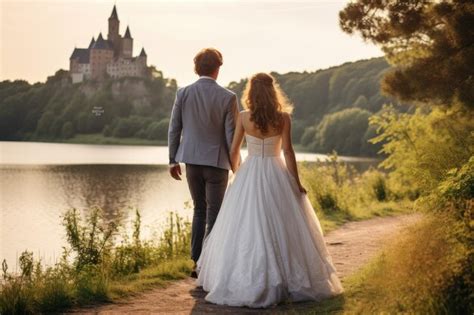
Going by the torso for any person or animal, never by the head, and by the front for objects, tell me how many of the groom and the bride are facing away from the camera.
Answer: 2

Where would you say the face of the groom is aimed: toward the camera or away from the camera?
away from the camera

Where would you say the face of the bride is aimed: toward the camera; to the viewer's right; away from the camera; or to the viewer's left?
away from the camera

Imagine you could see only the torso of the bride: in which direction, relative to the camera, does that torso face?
away from the camera

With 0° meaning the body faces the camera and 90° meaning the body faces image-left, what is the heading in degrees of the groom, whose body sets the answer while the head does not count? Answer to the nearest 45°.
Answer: approximately 180°
